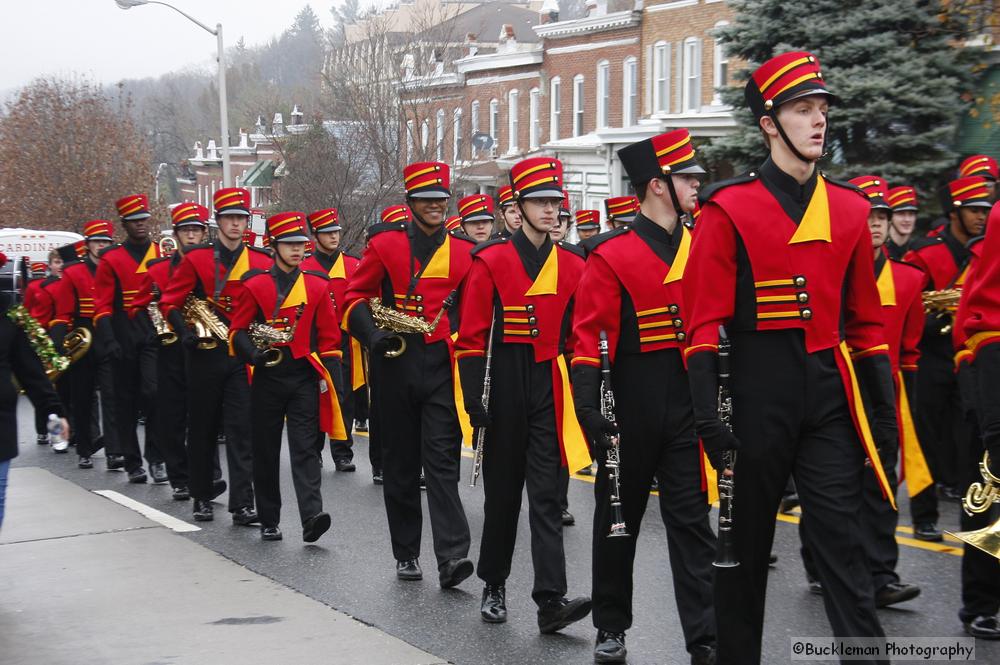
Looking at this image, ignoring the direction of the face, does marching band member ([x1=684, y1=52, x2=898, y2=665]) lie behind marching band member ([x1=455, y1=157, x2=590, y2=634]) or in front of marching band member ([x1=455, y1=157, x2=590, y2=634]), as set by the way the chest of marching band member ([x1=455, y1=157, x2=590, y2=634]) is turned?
in front

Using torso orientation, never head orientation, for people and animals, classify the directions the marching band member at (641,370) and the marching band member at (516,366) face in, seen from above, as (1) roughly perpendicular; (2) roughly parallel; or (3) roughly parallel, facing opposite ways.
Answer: roughly parallel

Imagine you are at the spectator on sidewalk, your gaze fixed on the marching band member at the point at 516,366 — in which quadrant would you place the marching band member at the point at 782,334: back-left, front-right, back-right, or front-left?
front-right

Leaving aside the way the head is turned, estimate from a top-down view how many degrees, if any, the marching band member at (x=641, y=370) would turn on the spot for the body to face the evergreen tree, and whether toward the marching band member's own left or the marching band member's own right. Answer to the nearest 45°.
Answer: approximately 135° to the marching band member's own left

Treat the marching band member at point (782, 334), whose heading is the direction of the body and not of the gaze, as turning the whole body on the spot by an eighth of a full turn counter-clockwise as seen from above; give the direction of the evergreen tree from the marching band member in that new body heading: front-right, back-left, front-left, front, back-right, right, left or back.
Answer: left

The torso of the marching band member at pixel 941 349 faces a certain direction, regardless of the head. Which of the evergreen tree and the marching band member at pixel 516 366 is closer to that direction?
the marching band member

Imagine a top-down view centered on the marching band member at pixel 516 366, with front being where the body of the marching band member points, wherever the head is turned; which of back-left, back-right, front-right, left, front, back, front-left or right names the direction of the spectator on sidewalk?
back-right

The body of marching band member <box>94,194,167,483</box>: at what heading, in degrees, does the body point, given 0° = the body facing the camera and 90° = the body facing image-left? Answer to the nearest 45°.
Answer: approximately 315°

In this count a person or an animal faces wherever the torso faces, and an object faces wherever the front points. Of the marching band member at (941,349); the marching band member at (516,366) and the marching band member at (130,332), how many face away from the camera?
0

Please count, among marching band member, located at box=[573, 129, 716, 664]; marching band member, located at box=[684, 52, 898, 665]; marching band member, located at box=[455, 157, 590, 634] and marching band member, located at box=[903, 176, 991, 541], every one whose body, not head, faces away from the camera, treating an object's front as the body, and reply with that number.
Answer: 0

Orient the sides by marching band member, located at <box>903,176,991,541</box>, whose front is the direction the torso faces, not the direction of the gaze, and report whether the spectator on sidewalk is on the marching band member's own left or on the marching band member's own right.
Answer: on the marching band member's own right
